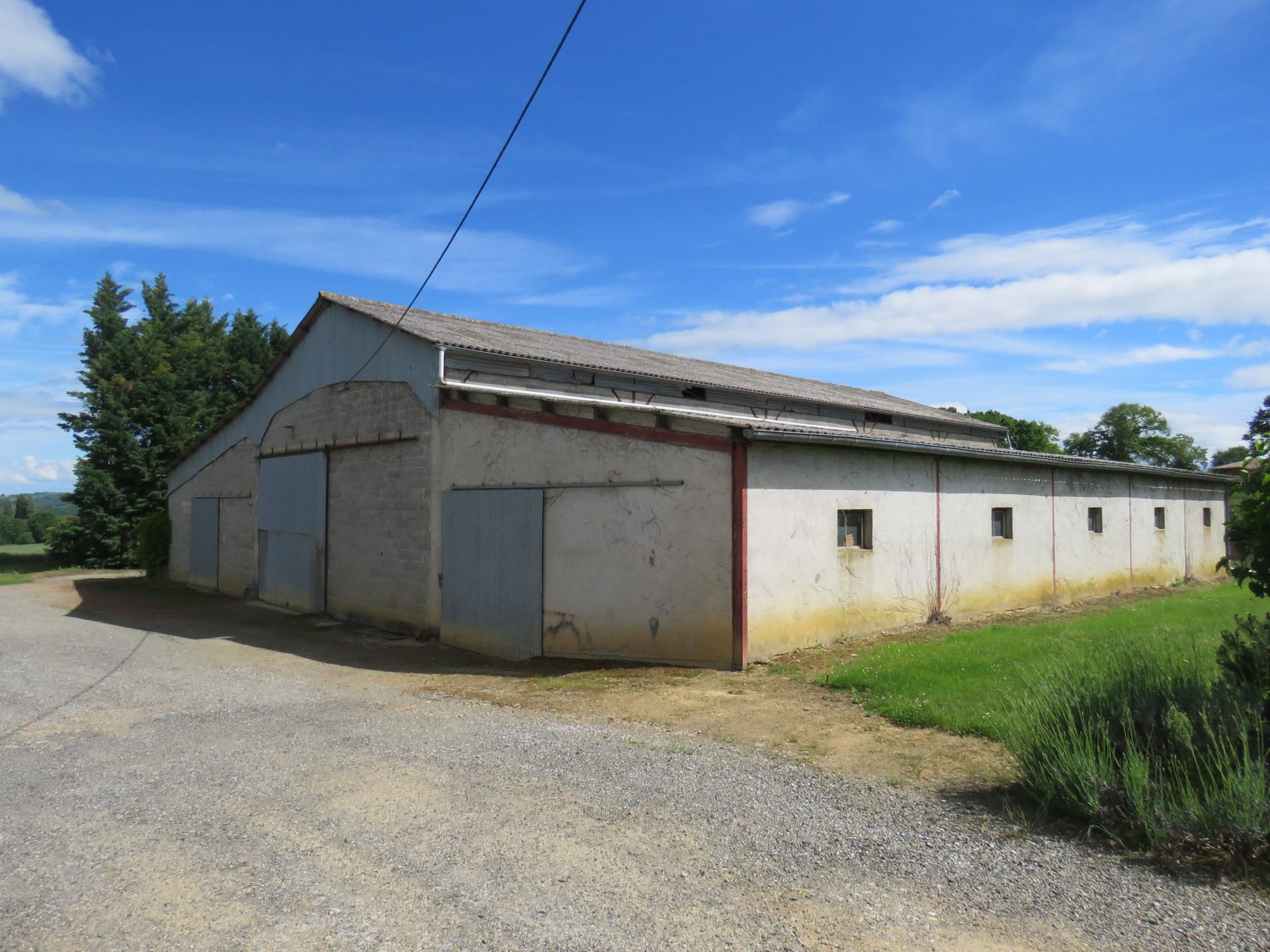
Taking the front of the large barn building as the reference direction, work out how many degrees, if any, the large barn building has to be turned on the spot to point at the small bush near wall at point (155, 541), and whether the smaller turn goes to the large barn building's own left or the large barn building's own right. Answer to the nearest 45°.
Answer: approximately 90° to the large barn building's own right

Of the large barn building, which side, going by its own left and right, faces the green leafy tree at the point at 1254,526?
left

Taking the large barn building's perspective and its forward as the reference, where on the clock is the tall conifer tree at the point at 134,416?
The tall conifer tree is roughly at 3 o'clock from the large barn building.

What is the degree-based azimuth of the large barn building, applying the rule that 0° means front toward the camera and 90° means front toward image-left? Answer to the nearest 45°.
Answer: approximately 45°

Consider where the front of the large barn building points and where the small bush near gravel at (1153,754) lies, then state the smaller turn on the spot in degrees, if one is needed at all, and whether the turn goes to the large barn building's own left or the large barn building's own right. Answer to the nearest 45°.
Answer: approximately 90° to the large barn building's own left
